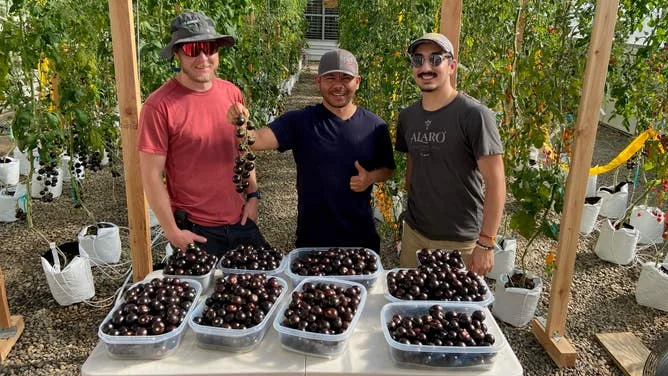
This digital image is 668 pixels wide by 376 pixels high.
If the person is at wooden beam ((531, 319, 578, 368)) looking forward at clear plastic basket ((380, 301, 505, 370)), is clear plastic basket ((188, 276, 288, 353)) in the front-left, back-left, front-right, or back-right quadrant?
front-right

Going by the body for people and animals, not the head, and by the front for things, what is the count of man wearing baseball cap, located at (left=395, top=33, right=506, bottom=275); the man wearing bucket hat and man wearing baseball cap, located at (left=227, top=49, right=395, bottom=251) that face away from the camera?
0

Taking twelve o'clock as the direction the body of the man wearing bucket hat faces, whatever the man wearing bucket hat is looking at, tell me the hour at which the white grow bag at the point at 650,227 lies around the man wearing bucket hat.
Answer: The white grow bag is roughly at 10 o'clock from the man wearing bucket hat.

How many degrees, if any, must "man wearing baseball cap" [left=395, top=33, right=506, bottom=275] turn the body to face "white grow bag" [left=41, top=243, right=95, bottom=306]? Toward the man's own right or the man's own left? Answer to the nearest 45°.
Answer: approximately 45° to the man's own right

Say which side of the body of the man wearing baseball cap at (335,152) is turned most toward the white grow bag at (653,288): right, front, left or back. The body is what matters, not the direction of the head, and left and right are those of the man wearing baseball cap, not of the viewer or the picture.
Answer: left

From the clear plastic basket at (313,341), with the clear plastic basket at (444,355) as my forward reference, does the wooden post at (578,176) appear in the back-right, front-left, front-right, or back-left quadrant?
front-left

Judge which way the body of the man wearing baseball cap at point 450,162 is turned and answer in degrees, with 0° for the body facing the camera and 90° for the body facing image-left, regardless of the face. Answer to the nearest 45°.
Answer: approximately 45°

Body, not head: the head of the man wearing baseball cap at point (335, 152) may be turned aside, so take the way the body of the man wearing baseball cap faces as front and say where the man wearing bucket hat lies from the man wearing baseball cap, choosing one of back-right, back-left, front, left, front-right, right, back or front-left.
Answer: right

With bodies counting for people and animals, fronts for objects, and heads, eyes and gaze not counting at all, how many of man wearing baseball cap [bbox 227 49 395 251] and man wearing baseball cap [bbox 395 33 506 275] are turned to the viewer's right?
0

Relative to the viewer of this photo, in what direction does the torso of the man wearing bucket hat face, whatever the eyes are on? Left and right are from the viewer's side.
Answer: facing the viewer and to the right of the viewer

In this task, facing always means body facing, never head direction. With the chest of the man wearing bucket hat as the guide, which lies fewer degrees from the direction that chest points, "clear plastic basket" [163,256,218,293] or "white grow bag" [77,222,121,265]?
the clear plastic basket

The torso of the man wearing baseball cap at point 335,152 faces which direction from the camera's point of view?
toward the camera
